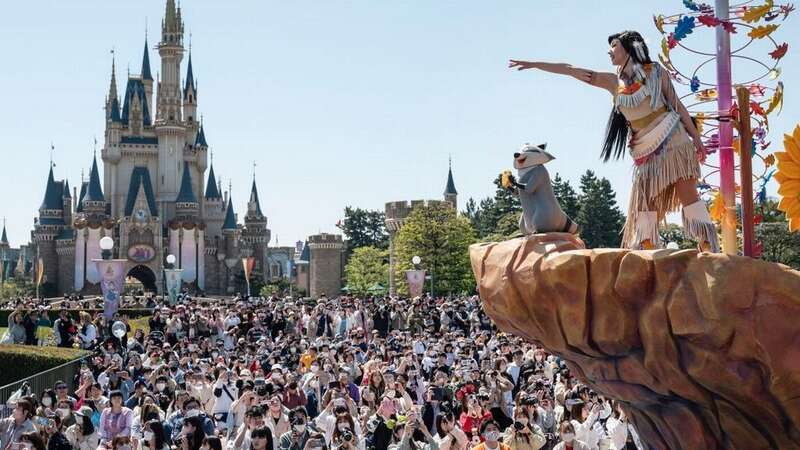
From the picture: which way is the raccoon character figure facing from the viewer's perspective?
to the viewer's left

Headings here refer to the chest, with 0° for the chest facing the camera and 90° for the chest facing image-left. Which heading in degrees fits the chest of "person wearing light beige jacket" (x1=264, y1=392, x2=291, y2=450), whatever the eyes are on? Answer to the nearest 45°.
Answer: approximately 0°

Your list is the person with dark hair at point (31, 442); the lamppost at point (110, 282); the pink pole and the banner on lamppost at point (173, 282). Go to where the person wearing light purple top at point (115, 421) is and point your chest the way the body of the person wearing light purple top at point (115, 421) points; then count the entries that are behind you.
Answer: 2

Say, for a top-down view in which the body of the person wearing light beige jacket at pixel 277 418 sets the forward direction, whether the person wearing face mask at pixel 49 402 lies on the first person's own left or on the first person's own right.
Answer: on the first person's own right
